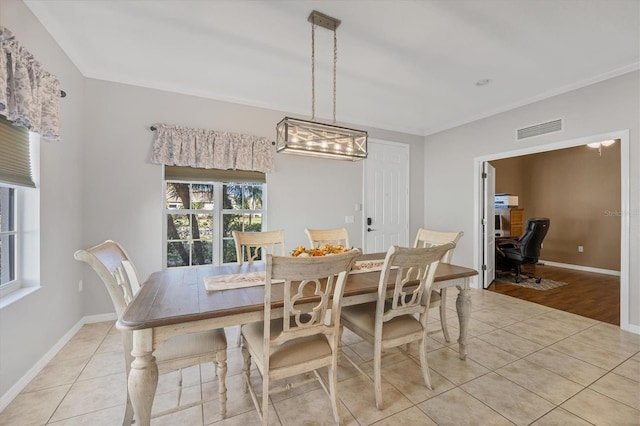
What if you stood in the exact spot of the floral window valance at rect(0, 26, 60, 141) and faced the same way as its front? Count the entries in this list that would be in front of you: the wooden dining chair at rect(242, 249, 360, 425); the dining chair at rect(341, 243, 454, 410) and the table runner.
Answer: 3

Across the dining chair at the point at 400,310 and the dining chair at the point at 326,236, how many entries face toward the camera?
1

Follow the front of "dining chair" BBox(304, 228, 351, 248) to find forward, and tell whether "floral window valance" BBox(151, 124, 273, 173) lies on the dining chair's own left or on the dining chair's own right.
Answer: on the dining chair's own right

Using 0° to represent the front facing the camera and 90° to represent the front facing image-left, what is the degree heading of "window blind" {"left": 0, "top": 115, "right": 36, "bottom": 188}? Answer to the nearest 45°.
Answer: approximately 315°

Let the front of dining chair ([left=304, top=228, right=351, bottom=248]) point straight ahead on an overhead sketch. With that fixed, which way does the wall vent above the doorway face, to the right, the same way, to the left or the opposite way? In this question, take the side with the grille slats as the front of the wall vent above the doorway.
to the right

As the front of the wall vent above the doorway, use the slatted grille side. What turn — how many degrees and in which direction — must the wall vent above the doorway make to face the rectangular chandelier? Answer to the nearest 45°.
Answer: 0° — it already faces it

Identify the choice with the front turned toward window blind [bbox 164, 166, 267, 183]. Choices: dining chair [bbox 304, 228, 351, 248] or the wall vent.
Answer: the wall vent

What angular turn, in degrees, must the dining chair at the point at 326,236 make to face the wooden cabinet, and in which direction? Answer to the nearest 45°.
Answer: approximately 135° to its left

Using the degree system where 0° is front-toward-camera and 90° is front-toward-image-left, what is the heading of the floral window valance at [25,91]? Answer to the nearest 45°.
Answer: approximately 315°

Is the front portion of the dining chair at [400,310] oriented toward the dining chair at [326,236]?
yes

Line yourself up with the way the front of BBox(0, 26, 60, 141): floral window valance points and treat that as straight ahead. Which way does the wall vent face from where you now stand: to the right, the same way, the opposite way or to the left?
the opposite way
